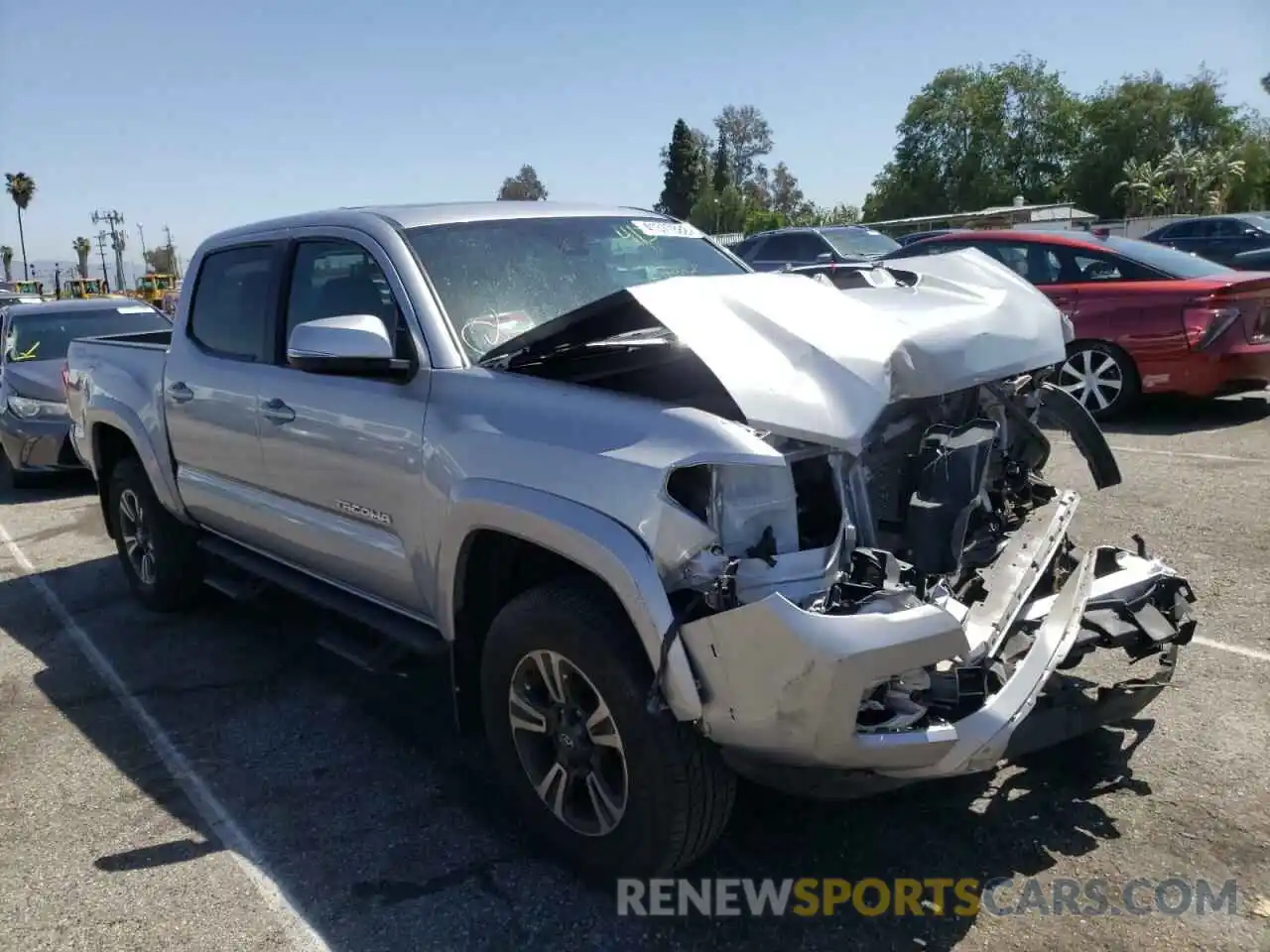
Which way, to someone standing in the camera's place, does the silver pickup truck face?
facing the viewer and to the right of the viewer

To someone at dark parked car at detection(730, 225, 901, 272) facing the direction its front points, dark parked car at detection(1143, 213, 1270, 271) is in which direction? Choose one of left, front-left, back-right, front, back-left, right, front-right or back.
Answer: left

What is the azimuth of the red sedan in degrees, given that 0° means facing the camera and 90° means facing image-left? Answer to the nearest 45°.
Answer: approximately 135°

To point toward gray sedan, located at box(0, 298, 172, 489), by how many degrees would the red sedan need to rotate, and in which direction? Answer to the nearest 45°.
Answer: approximately 45° to its left

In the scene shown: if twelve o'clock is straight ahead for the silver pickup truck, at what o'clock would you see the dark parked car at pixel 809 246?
The dark parked car is roughly at 8 o'clock from the silver pickup truck.

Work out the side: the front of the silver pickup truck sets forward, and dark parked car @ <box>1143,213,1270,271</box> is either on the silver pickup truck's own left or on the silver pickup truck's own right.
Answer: on the silver pickup truck's own left

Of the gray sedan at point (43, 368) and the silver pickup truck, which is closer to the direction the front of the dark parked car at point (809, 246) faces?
the silver pickup truck

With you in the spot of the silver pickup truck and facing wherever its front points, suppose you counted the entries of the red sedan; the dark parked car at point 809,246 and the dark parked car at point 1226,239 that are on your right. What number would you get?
0

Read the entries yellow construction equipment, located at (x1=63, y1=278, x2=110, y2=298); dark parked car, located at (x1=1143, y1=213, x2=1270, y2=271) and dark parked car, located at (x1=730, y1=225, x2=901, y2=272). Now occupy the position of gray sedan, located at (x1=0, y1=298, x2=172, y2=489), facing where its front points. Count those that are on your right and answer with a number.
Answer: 0

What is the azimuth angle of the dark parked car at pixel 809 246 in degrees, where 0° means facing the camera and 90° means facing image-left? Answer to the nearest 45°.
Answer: approximately 315°

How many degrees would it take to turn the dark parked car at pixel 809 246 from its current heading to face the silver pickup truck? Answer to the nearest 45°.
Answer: approximately 45° to its right
